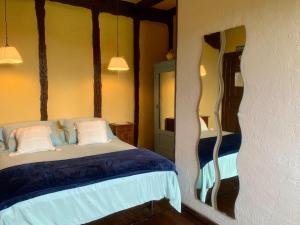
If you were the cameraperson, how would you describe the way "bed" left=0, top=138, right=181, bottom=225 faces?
facing the viewer and to the right of the viewer

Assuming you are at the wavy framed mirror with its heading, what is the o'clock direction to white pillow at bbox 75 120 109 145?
The white pillow is roughly at 2 o'clock from the wavy framed mirror.

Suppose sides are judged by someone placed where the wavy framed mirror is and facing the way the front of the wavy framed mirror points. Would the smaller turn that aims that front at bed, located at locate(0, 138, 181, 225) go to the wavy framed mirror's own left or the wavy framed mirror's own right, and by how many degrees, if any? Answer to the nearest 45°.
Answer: approximately 45° to the wavy framed mirror's own right

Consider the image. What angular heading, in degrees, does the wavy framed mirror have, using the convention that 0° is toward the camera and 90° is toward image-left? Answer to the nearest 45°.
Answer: approximately 45°

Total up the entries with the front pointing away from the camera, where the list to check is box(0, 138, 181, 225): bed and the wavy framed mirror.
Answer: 0

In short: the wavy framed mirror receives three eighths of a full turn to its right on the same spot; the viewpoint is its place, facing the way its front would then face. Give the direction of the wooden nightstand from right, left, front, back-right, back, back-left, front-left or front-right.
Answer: front-left

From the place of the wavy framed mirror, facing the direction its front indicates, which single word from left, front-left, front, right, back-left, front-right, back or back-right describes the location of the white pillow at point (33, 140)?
front-right

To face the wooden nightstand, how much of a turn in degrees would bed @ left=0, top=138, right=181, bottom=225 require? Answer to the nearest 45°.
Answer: approximately 135° to its left
